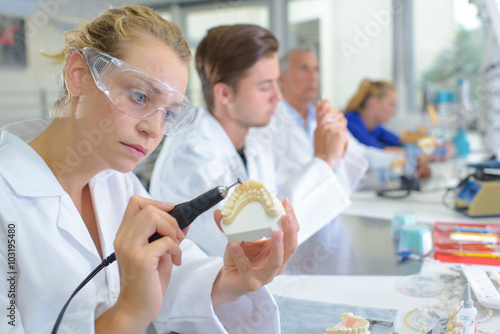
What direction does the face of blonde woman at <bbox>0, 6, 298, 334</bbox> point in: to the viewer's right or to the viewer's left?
to the viewer's right

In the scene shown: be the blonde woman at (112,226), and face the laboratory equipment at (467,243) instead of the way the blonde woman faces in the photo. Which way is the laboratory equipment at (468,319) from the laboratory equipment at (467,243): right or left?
right

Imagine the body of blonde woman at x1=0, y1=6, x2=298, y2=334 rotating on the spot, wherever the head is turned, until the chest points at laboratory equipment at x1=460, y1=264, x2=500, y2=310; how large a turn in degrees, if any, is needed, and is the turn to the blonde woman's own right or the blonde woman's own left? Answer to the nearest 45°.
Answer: approximately 45° to the blonde woman's own left

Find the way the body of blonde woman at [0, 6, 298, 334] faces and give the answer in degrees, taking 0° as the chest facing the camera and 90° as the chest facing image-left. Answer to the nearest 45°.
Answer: approximately 315°

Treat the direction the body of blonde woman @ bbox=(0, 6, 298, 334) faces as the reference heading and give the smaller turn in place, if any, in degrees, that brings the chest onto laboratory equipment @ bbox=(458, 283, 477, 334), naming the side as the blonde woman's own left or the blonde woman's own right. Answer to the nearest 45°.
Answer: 0° — they already face it

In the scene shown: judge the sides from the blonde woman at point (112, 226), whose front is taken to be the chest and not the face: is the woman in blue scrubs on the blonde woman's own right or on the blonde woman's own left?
on the blonde woman's own left
